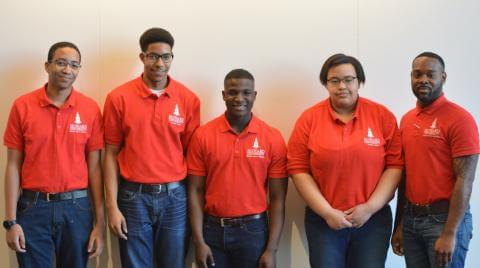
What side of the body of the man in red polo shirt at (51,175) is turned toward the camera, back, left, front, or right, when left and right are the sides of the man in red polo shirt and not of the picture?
front

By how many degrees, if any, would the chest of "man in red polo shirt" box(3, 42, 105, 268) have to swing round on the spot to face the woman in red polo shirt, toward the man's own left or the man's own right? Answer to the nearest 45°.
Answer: approximately 45° to the man's own left

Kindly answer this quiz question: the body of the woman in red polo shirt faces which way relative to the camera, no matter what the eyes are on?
toward the camera

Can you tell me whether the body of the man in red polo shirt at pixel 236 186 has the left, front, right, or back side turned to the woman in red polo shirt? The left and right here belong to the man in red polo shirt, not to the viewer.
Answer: left

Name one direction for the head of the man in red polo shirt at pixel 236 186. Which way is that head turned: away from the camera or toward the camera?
toward the camera

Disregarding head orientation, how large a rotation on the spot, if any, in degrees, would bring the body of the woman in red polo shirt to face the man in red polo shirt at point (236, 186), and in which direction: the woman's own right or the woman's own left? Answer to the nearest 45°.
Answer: approximately 90° to the woman's own right

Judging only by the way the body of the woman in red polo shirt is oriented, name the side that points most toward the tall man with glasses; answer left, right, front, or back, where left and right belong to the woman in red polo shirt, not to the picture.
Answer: right

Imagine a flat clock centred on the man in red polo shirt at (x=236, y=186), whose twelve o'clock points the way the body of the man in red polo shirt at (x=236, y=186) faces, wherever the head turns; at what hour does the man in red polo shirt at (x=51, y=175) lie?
the man in red polo shirt at (x=51, y=175) is roughly at 3 o'clock from the man in red polo shirt at (x=236, y=186).

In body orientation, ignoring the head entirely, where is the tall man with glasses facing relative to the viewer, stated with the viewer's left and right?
facing the viewer

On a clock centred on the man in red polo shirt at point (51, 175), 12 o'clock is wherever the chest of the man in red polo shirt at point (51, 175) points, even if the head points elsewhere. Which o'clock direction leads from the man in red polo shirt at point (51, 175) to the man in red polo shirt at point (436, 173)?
the man in red polo shirt at point (436, 173) is roughly at 10 o'clock from the man in red polo shirt at point (51, 175).

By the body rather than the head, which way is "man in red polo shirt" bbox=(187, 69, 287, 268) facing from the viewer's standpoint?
toward the camera

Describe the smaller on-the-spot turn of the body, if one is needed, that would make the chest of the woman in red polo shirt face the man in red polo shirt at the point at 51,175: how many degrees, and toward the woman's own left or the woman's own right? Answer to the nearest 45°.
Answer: approximately 90° to the woman's own right
